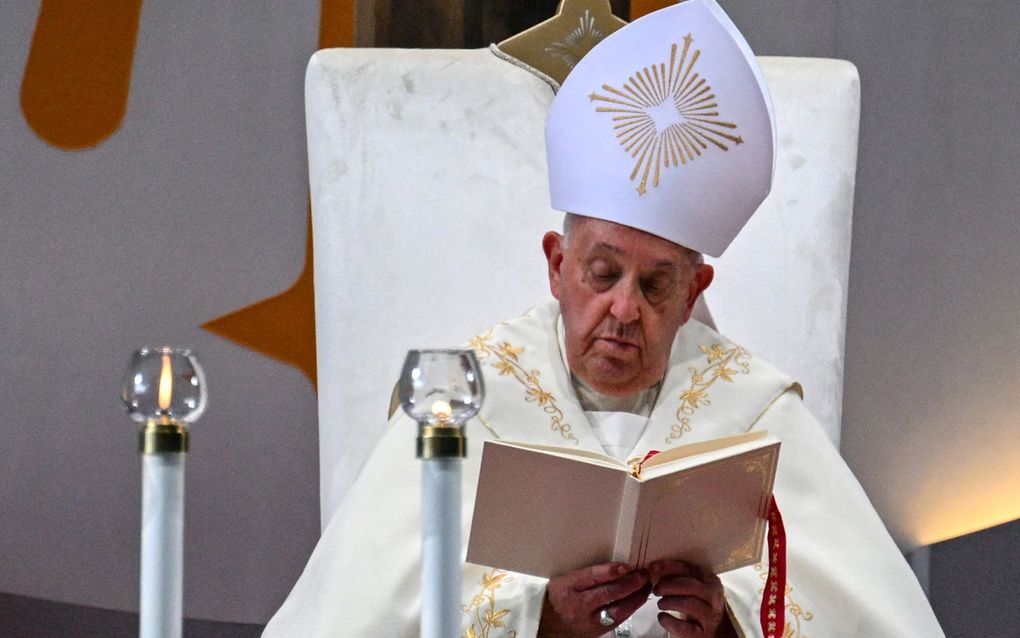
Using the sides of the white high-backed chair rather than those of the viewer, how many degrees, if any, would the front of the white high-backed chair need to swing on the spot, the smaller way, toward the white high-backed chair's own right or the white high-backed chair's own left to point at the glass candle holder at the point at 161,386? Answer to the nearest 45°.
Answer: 0° — it already faces it

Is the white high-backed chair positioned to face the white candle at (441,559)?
yes

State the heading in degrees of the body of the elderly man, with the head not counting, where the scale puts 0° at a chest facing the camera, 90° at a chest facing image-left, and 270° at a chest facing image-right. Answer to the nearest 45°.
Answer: approximately 0°

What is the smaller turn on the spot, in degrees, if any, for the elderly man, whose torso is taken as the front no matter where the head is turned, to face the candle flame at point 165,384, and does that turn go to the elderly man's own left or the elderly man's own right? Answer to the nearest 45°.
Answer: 0° — they already face it

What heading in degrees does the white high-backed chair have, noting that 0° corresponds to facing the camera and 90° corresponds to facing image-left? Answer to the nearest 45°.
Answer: approximately 0°
